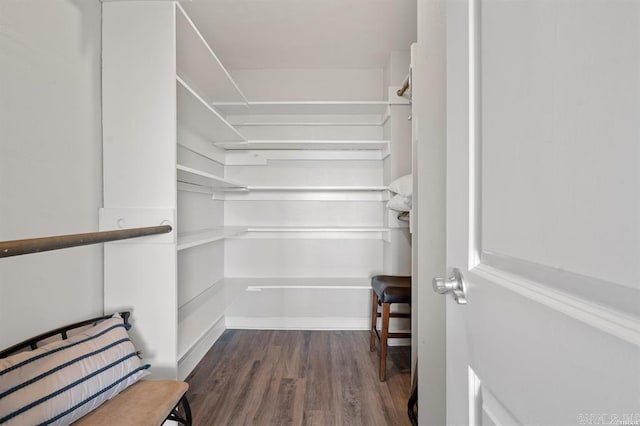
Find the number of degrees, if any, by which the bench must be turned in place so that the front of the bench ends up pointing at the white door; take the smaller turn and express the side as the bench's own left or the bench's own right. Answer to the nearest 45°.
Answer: approximately 45° to the bench's own right

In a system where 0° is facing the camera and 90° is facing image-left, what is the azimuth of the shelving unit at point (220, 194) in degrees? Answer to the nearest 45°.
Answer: approximately 315°

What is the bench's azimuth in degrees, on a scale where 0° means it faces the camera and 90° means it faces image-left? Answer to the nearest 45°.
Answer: approximately 315°

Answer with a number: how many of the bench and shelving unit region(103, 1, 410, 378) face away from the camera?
0
